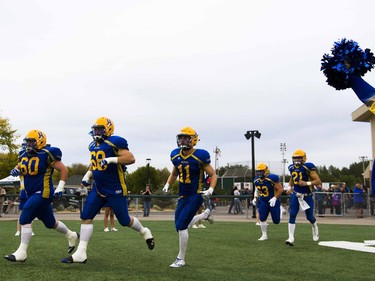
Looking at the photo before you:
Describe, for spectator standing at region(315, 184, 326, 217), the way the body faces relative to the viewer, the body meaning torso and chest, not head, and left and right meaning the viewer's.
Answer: facing the viewer

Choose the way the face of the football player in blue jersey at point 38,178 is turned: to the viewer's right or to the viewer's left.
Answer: to the viewer's left

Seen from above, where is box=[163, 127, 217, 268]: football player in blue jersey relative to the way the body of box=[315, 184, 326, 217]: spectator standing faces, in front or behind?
in front

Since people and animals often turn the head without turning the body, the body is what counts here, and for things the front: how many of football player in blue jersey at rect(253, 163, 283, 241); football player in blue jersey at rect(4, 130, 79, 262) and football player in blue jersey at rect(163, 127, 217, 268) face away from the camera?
0

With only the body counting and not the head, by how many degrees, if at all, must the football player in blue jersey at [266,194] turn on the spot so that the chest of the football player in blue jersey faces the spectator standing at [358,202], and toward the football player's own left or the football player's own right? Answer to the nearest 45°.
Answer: approximately 135° to the football player's own right

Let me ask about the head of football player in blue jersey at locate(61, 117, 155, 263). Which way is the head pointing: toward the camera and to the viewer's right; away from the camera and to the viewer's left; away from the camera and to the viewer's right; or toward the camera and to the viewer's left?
toward the camera and to the viewer's left

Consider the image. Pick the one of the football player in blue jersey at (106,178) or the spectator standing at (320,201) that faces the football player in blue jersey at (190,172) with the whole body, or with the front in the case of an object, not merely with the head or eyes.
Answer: the spectator standing

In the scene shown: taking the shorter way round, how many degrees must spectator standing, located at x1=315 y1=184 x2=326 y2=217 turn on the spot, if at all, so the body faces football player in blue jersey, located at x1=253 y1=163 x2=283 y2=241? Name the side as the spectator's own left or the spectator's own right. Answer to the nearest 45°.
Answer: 0° — they already face them

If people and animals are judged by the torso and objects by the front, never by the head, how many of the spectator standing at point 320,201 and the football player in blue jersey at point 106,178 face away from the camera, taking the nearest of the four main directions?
0

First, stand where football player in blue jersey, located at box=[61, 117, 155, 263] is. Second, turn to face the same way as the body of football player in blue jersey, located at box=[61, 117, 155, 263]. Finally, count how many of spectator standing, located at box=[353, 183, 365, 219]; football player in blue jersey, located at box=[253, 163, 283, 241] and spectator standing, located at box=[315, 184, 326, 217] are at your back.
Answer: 3

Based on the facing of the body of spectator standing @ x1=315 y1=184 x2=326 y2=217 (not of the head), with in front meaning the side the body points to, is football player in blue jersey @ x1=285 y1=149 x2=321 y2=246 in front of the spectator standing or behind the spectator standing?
in front

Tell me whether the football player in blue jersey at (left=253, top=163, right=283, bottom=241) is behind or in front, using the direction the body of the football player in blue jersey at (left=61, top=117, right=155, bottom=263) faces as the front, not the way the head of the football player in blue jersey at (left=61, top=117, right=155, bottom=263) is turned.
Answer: behind

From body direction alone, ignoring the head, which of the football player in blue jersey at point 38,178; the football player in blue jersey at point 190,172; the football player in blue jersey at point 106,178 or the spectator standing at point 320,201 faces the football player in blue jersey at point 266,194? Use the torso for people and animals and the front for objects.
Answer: the spectator standing

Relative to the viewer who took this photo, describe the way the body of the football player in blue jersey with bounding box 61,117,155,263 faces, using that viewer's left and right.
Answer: facing the viewer and to the left of the viewer

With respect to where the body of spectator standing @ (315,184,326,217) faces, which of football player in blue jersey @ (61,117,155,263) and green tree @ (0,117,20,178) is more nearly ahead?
the football player in blue jersey
